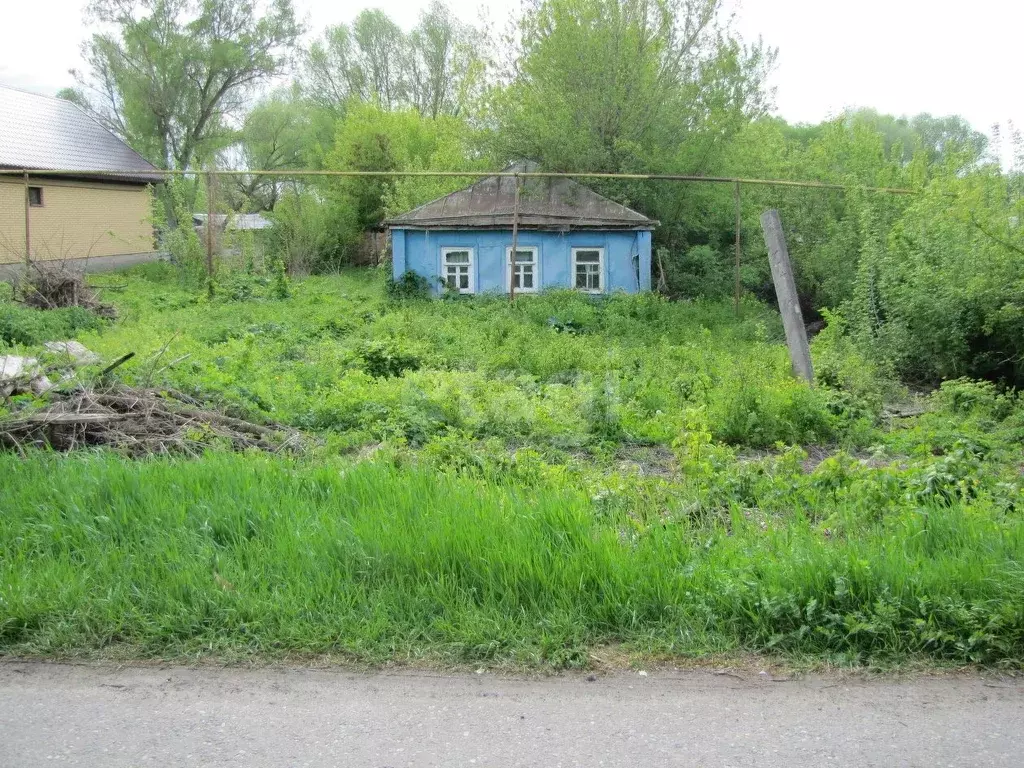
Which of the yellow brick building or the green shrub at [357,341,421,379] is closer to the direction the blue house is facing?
the green shrub

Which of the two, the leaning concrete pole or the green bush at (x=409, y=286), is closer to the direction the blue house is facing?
the leaning concrete pole

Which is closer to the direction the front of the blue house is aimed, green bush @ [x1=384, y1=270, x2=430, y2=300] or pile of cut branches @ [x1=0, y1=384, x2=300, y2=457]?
the pile of cut branches

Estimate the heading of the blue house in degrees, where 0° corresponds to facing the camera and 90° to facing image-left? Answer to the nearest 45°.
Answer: approximately 0°

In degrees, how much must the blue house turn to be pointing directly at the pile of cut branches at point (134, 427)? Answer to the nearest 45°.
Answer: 0° — it already faces it

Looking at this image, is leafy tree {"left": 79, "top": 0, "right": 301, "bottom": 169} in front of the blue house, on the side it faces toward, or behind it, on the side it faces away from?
behind

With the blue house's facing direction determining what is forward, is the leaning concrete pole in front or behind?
in front
